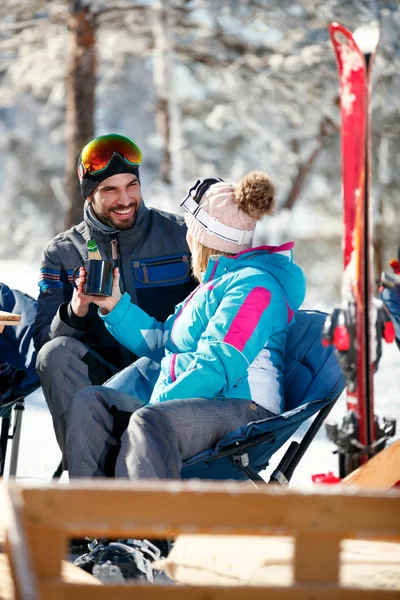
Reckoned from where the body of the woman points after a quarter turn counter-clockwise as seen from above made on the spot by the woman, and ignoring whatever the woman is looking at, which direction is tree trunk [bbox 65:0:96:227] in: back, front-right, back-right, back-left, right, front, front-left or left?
back

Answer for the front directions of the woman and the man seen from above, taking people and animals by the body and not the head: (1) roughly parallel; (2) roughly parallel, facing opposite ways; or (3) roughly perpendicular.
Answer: roughly perpendicular

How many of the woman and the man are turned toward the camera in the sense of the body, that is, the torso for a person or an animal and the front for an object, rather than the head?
1

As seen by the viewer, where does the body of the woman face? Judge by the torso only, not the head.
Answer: to the viewer's left

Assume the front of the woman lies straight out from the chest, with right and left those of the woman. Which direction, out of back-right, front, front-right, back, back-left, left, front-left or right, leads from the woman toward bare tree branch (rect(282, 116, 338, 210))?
right

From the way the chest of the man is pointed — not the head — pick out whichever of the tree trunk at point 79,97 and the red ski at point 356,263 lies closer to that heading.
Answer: the red ski

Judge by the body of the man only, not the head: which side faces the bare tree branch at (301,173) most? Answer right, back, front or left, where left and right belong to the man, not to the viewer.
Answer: back

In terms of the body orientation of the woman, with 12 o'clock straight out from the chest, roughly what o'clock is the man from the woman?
The man is roughly at 2 o'clock from the woman.

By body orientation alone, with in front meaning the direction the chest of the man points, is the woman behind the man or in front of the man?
in front

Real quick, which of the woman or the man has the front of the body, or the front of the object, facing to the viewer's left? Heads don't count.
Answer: the woman

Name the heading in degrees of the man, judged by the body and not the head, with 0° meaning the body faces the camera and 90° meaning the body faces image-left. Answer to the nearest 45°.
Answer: approximately 0°
